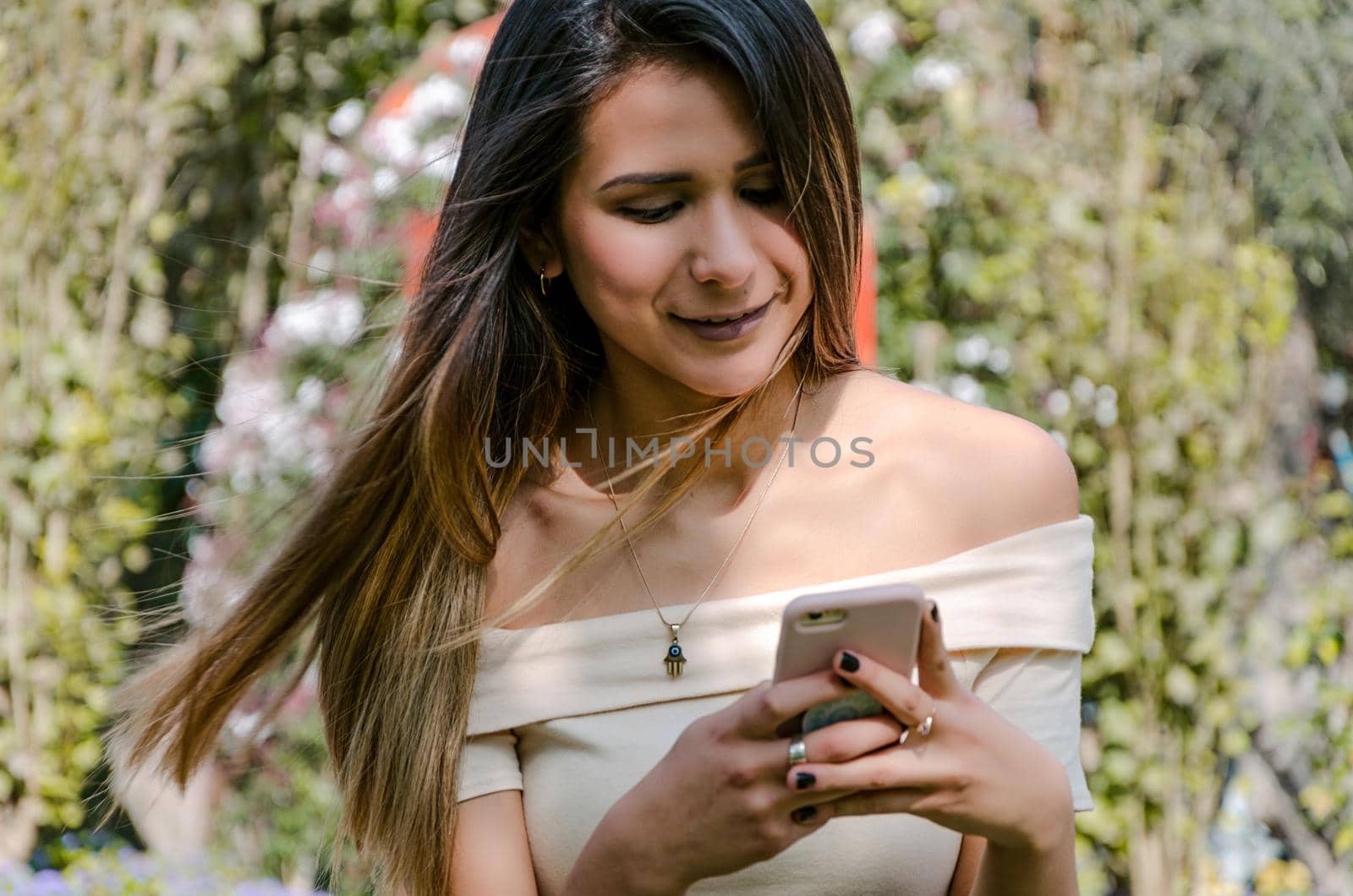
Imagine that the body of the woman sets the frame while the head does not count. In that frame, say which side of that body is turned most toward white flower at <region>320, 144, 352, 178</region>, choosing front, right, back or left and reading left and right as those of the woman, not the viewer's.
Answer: back

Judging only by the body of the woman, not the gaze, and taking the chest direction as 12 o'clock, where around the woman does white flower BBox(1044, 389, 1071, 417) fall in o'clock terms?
The white flower is roughly at 7 o'clock from the woman.

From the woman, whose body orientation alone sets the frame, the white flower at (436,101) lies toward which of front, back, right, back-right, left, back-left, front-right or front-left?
back

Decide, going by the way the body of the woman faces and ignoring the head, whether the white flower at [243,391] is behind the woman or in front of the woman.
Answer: behind

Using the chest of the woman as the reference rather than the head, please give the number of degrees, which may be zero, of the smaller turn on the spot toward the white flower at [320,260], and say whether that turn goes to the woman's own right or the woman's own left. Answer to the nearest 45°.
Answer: approximately 180°

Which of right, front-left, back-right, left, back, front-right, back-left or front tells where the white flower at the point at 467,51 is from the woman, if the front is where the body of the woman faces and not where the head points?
back

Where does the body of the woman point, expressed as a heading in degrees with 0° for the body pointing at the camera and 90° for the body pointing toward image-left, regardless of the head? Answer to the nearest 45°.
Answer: approximately 0°

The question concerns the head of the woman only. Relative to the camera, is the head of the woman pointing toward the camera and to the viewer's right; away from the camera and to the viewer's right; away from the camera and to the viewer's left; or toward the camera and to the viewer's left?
toward the camera and to the viewer's right

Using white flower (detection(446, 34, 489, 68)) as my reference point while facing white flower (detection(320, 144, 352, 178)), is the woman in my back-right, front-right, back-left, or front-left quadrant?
back-left

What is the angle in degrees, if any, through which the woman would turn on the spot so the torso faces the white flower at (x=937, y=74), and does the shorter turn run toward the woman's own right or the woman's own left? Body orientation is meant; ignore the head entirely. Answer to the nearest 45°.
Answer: approximately 180°

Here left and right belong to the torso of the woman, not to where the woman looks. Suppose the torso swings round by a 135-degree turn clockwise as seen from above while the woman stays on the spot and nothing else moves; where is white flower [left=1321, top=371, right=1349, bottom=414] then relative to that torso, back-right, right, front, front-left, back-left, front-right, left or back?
right

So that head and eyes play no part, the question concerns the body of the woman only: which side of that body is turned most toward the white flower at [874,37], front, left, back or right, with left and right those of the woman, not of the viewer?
back
